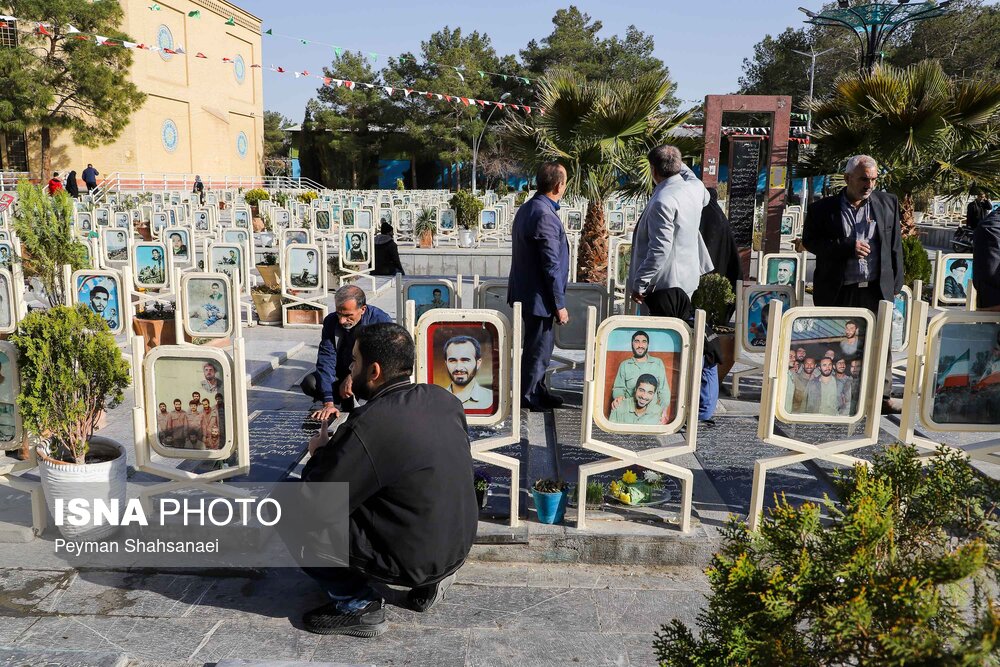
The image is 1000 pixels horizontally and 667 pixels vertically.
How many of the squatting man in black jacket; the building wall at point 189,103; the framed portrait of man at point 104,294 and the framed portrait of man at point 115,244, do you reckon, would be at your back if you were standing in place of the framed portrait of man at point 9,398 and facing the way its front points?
3

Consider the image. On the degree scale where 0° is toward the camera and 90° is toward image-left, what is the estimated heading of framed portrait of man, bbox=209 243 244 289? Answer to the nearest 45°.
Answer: approximately 0°

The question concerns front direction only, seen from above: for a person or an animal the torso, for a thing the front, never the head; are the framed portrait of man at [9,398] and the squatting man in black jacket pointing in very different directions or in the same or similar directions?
very different directions

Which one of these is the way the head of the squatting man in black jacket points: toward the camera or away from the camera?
away from the camera

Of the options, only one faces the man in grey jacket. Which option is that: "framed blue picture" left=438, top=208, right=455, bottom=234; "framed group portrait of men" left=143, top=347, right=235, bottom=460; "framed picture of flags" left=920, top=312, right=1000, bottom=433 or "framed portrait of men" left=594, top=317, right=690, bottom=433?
"framed blue picture" left=438, top=208, right=455, bottom=234

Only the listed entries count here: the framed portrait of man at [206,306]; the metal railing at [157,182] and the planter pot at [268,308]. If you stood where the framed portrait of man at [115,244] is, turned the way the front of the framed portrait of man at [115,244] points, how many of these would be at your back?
1

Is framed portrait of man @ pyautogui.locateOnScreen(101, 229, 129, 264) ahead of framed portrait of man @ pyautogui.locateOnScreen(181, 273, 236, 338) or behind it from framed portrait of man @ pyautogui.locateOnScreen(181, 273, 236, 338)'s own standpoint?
behind

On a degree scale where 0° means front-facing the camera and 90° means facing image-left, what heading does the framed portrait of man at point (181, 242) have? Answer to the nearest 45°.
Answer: approximately 0°

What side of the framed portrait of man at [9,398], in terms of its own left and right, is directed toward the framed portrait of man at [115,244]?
back
